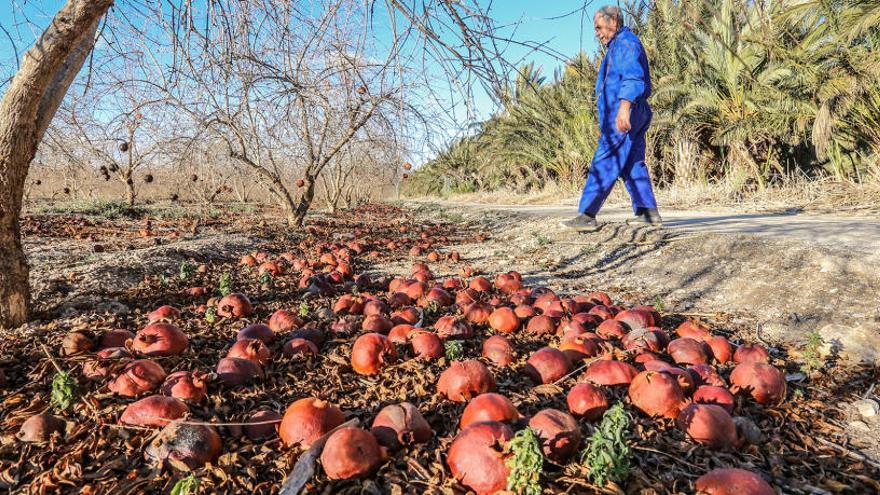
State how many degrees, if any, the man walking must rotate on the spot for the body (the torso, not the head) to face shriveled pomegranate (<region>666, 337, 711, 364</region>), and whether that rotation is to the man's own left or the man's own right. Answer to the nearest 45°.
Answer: approximately 90° to the man's own left

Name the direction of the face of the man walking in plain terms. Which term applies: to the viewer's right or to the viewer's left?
to the viewer's left

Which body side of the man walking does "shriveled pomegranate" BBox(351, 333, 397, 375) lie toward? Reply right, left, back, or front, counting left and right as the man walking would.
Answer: left

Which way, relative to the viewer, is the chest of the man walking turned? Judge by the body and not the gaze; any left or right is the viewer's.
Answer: facing to the left of the viewer

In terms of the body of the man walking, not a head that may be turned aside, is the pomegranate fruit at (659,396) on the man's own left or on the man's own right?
on the man's own left

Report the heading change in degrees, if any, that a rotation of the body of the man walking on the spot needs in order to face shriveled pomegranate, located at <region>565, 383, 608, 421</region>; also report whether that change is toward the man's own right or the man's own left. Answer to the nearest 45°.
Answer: approximately 90° to the man's own left

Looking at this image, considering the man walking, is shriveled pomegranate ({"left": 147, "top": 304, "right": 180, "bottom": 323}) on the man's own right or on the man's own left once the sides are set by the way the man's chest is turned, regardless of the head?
on the man's own left

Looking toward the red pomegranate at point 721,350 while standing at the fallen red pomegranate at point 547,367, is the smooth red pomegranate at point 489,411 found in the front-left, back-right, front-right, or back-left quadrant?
back-right

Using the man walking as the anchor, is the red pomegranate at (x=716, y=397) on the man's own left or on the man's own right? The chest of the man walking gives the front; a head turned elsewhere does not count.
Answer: on the man's own left

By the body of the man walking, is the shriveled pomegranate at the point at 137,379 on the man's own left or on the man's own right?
on the man's own left

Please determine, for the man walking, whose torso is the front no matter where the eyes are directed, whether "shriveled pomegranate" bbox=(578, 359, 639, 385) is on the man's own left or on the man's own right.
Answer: on the man's own left

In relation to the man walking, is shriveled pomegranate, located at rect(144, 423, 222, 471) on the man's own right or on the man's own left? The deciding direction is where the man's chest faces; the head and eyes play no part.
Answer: on the man's own left

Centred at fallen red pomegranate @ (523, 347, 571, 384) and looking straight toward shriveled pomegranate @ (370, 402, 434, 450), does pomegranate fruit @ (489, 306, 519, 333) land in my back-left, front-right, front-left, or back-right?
back-right
